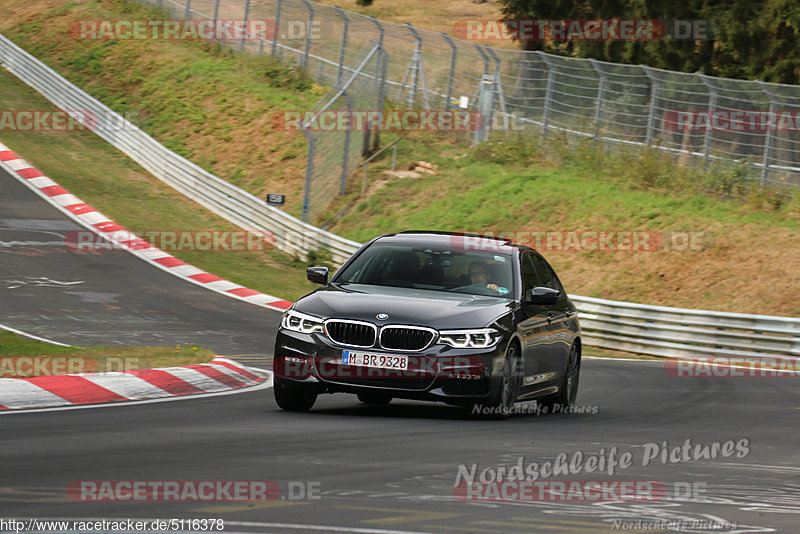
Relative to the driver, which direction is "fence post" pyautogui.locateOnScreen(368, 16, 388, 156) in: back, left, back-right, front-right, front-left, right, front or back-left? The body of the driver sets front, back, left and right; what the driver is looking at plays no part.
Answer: back-right

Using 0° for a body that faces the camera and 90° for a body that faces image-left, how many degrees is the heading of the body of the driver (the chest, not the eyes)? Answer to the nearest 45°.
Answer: approximately 45°

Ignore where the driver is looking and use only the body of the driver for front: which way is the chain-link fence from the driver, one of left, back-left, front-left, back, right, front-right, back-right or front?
back-right
